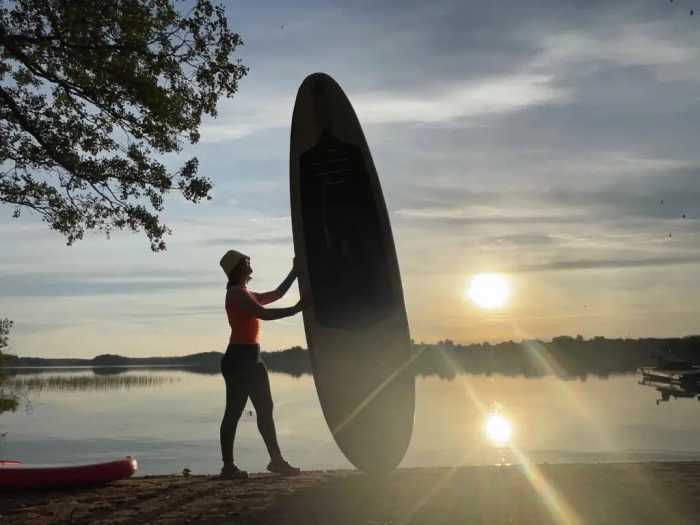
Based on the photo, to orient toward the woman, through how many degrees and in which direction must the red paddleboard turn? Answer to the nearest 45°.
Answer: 0° — it already faces them

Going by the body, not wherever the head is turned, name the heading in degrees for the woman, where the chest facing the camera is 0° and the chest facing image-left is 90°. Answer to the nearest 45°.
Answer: approximately 270°

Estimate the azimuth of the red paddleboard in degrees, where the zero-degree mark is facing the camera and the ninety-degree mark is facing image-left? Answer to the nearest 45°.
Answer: approximately 270°

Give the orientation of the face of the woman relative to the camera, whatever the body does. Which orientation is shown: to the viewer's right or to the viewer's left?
to the viewer's right

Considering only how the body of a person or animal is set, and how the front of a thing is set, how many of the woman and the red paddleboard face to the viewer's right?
2

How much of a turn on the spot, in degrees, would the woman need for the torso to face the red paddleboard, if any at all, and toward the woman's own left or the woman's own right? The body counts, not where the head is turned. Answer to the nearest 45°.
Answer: approximately 180°
